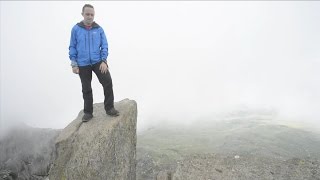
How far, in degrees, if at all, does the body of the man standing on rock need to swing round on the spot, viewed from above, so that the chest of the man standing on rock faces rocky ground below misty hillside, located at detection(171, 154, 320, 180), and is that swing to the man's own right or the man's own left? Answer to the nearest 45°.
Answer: approximately 135° to the man's own left

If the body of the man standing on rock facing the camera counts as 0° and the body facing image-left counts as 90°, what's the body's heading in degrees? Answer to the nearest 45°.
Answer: approximately 0°
